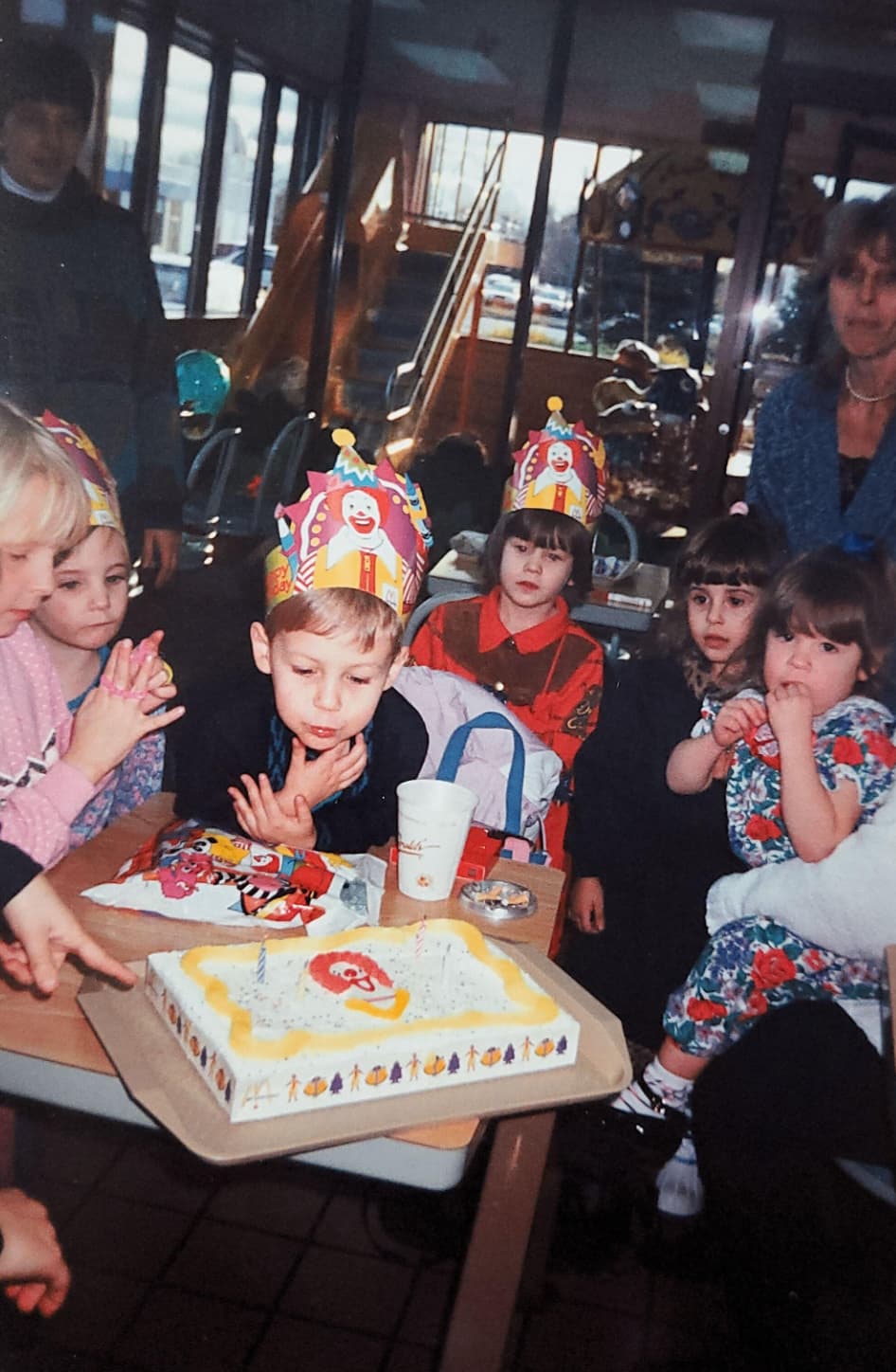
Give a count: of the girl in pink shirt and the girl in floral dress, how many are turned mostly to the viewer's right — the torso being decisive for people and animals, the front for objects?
1

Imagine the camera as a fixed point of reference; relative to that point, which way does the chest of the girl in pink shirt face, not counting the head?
to the viewer's right

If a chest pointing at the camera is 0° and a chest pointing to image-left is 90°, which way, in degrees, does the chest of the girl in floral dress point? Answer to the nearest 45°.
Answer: approximately 45°

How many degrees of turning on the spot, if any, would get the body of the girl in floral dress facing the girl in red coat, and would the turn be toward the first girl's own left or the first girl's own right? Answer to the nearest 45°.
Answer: approximately 90° to the first girl's own right

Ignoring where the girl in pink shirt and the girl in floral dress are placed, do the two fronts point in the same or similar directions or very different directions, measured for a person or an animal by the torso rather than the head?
very different directions

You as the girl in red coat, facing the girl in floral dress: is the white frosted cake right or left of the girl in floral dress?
right
